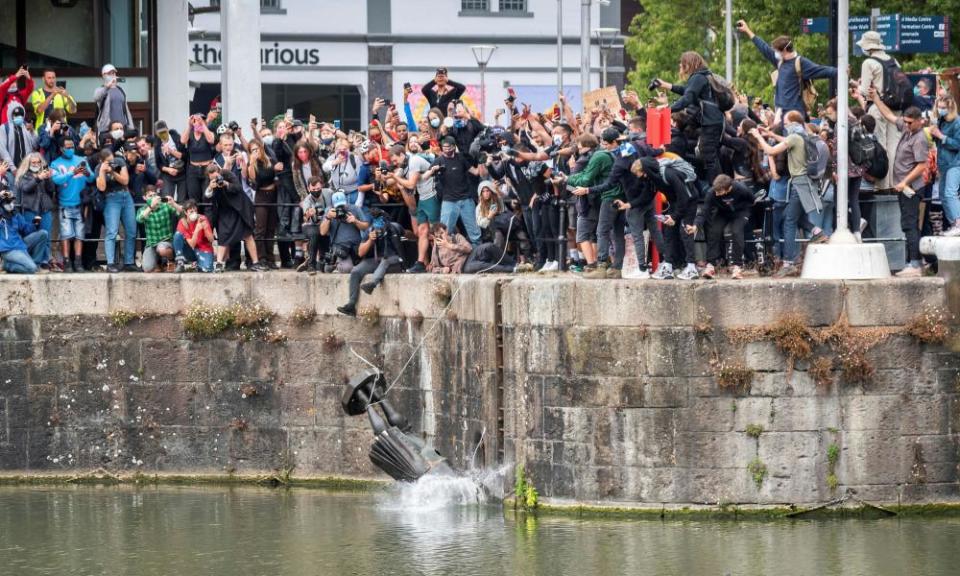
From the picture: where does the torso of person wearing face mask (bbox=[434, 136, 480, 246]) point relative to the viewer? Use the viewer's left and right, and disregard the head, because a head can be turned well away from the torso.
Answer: facing the viewer

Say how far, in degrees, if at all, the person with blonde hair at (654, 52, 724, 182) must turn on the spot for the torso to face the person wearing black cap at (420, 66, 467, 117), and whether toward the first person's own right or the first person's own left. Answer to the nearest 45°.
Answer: approximately 45° to the first person's own right

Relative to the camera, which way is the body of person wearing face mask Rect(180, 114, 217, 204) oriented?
toward the camera

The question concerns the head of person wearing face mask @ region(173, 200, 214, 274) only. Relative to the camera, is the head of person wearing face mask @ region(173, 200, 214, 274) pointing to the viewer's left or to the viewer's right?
to the viewer's right

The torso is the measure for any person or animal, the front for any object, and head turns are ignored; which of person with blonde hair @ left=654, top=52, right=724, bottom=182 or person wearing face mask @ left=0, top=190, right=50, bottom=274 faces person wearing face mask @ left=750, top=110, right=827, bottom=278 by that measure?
person wearing face mask @ left=0, top=190, right=50, bottom=274

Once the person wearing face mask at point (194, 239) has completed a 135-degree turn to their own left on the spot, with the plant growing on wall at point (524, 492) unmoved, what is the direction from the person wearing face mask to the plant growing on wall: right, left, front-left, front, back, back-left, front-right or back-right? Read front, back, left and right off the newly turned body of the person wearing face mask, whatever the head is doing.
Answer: right

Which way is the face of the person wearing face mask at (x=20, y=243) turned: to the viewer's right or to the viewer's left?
to the viewer's right

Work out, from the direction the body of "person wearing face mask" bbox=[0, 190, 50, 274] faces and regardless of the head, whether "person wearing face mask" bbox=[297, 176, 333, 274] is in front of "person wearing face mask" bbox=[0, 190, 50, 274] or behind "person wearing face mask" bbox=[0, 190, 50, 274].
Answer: in front

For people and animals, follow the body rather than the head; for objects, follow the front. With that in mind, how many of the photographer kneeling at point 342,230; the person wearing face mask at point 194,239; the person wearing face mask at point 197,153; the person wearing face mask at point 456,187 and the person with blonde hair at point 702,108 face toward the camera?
4

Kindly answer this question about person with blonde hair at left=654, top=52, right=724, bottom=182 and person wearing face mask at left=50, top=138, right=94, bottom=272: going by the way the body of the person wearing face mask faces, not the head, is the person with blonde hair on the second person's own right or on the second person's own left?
on the second person's own left
